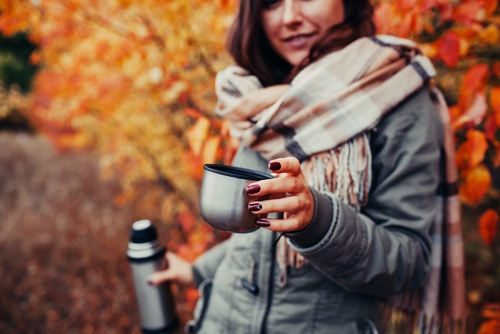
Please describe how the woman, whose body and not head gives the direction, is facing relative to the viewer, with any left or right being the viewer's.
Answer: facing the viewer and to the left of the viewer

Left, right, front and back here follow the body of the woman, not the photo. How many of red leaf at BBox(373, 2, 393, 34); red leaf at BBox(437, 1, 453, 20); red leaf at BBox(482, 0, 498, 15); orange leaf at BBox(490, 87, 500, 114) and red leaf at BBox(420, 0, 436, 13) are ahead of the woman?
0

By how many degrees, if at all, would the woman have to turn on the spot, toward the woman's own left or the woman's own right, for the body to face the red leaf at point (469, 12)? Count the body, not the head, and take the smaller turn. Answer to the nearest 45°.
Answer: approximately 180°

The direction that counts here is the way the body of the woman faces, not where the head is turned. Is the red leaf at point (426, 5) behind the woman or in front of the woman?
behind

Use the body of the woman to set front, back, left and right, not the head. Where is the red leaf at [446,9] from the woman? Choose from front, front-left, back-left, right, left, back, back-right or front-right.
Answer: back

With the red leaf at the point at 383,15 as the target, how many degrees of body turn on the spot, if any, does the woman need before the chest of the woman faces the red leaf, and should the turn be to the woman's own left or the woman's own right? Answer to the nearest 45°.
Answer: approximately 135° to the woman's own right

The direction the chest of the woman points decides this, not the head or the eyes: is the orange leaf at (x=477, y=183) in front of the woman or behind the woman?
behind

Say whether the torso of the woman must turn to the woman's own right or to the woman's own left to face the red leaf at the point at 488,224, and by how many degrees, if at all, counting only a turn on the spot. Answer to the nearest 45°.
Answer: approximately 180°

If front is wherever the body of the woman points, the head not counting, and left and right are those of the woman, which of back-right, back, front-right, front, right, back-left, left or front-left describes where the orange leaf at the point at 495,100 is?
back

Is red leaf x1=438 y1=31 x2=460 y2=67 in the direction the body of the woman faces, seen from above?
no

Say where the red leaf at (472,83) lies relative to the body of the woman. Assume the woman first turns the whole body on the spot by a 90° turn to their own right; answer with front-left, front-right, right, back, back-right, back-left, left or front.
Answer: right
